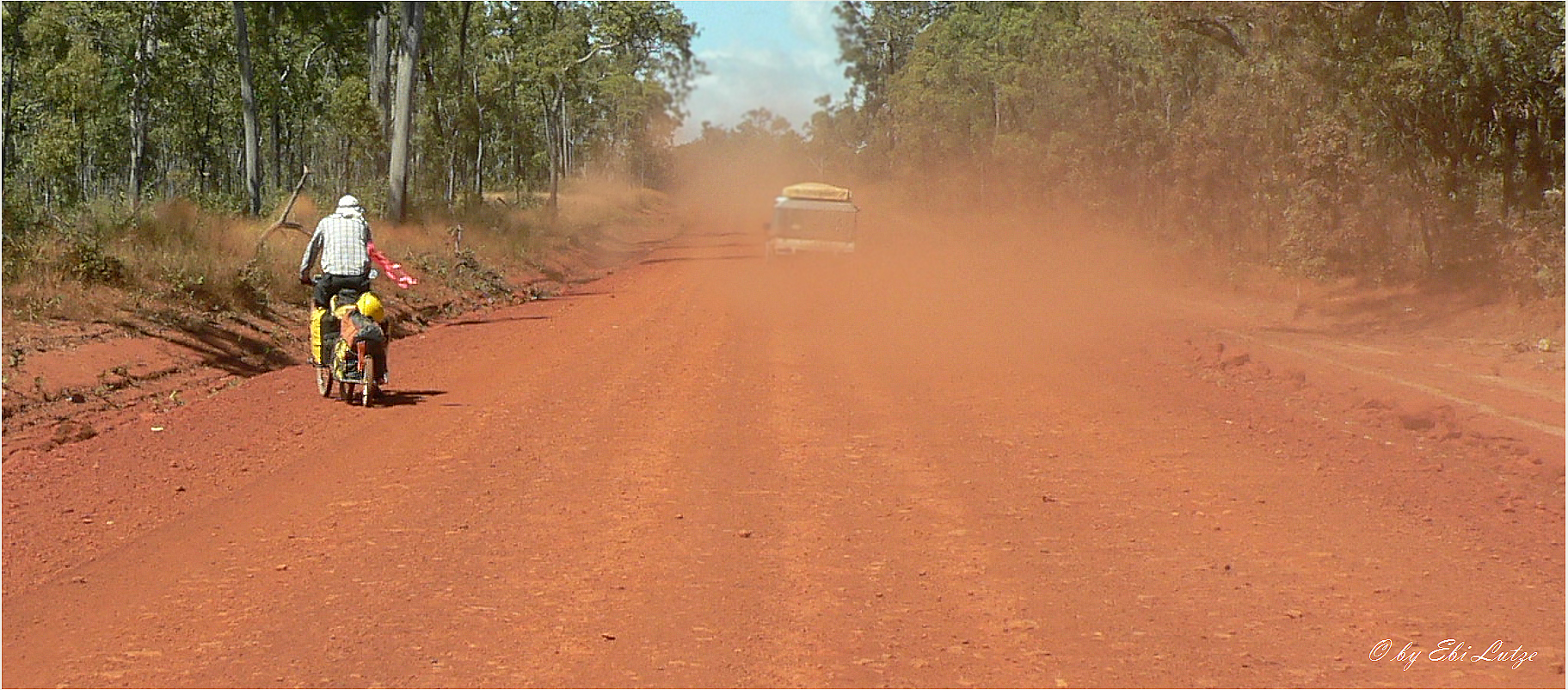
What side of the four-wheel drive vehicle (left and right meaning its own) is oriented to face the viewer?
back
